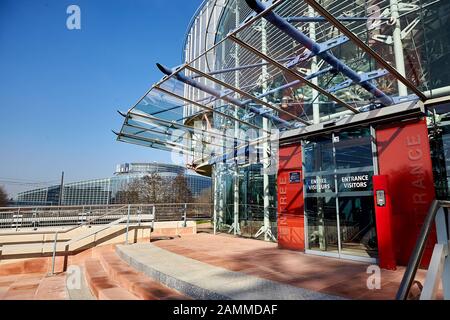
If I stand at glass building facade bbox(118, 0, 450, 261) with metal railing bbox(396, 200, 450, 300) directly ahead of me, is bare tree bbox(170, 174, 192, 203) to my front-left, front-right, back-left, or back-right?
back-right

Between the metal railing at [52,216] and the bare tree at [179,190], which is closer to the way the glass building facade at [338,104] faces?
the metal railing

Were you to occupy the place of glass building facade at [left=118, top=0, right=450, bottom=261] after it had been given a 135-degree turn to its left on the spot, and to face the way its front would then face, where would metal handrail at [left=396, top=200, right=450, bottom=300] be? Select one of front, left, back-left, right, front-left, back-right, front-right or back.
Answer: right

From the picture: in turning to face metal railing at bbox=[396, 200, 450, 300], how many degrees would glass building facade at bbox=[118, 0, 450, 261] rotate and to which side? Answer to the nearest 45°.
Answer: approximately 45° to its left

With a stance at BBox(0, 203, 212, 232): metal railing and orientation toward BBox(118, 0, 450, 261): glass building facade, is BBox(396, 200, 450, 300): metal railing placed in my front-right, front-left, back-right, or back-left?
front-right

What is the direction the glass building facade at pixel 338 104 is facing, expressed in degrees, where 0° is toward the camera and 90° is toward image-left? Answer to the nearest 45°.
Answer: approximately 45°

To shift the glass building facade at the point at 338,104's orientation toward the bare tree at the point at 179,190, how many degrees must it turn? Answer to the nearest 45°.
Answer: approximately 90° to its right

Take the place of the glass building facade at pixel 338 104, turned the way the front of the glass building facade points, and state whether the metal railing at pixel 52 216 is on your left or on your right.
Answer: on your right

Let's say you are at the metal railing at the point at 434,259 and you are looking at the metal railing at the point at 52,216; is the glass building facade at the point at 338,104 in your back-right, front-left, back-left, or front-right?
front-right
